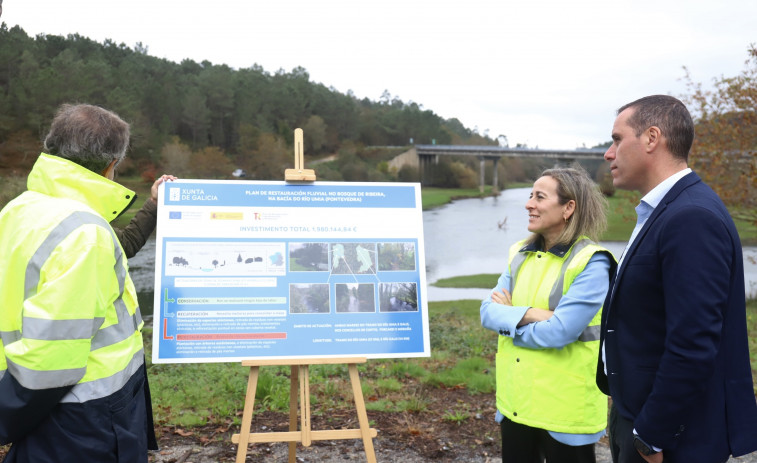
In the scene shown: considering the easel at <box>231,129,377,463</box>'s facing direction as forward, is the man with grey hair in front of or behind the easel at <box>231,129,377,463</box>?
in front

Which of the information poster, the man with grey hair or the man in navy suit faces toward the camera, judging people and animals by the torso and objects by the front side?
the information poster

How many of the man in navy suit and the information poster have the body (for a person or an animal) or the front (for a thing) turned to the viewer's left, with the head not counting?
1

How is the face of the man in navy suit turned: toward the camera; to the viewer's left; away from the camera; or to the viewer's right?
to the viewer's left

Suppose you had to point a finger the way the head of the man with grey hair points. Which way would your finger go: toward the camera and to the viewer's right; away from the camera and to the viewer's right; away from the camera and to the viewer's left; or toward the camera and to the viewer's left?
away from the camera and to the viewer's right

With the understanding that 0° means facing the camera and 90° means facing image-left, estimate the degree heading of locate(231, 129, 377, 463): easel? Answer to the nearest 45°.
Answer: approximately 0°

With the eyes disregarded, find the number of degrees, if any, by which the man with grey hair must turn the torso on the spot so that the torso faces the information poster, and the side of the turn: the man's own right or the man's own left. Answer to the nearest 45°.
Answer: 0° — they already face it

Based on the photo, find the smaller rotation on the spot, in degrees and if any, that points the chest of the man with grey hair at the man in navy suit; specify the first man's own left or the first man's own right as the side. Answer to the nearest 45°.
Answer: approximately 90° to the first man's own right

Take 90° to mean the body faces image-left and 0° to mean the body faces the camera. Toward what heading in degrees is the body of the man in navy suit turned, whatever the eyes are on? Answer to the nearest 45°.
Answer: approximately 90°

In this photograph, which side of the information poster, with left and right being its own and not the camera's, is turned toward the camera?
front

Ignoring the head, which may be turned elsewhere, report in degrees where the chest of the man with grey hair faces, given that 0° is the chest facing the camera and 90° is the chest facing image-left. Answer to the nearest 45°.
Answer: approximately 225°

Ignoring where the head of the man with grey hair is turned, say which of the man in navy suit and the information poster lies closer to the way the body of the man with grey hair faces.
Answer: the information poster

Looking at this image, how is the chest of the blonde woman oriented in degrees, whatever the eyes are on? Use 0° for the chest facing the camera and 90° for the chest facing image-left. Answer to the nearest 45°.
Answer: approximately 45°
